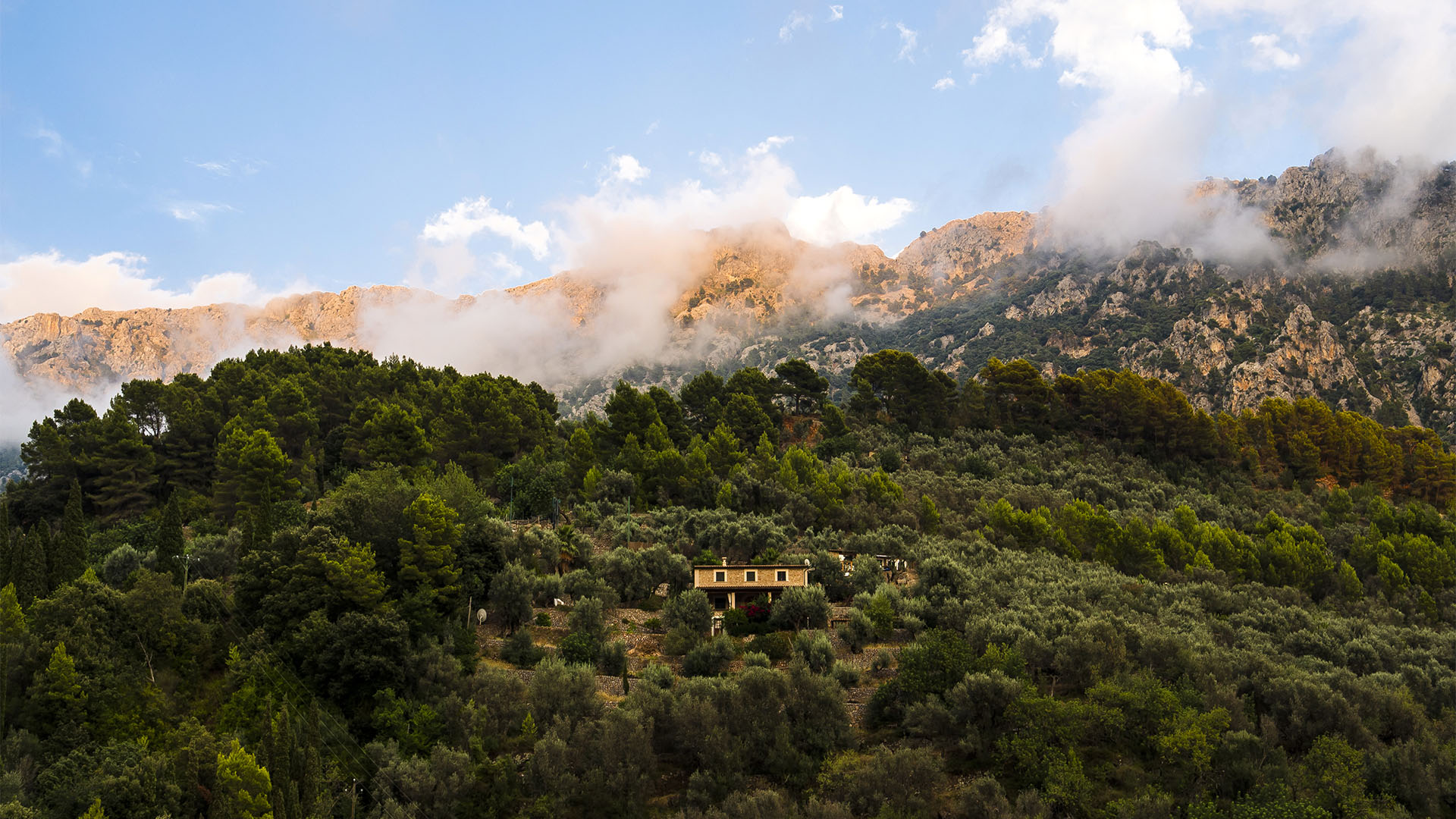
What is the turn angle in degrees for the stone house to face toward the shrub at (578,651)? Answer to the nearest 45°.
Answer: approximately 45° to its right

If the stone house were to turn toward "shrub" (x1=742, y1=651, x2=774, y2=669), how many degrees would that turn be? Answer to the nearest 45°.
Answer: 0° — it already faces it

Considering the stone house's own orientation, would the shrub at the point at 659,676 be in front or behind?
in front

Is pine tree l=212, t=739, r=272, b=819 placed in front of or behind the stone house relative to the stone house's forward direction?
in front

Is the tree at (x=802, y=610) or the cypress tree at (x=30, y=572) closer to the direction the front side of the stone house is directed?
the tree at (x=802, y=610)

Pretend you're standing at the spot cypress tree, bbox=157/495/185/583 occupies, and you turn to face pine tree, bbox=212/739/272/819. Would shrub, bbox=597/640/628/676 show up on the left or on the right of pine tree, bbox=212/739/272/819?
left

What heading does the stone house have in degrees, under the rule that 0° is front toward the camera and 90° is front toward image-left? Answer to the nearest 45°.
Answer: approximately 0°

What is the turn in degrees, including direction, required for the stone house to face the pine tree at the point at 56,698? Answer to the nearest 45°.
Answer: approximately 45° to its right

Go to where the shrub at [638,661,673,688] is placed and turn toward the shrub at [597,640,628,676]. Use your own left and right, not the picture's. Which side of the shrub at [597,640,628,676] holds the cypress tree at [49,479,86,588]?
left

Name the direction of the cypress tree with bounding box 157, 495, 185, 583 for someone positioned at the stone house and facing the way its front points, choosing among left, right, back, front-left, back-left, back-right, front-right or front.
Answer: right
